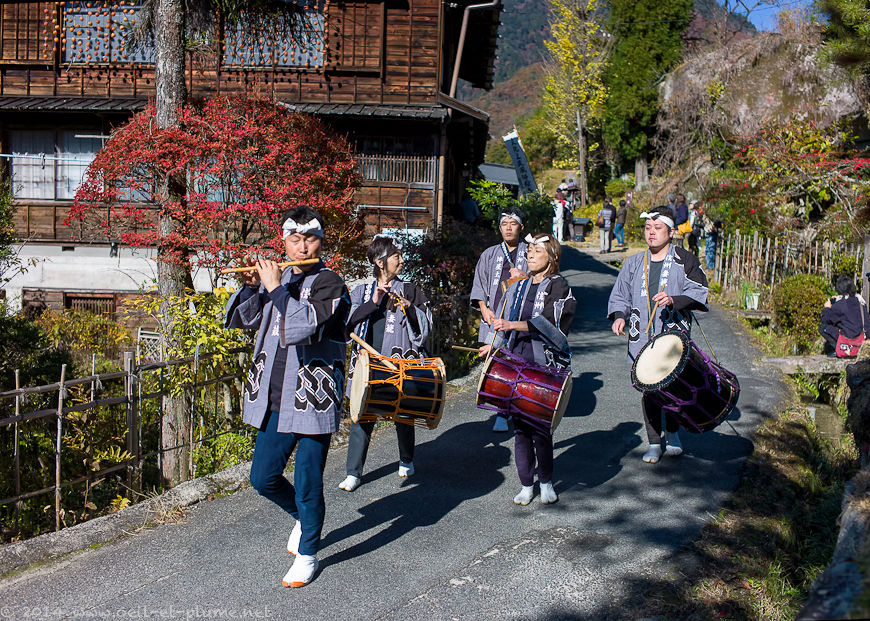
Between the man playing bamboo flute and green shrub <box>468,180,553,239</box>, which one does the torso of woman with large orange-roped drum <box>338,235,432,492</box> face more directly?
the man playing bamboo flute

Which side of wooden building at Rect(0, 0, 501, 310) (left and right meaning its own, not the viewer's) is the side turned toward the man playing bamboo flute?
front

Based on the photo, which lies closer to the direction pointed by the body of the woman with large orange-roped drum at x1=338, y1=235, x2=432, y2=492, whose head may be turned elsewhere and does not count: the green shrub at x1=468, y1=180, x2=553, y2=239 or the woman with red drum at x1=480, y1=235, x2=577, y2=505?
the woman with red drum

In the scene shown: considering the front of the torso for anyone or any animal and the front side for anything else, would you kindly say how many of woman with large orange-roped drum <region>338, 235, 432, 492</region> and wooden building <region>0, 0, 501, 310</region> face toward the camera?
2

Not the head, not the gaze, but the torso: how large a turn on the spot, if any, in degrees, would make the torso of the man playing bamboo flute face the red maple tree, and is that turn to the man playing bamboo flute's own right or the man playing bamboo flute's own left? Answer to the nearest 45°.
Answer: approximately 135° to the man playing bamboo flute's own right

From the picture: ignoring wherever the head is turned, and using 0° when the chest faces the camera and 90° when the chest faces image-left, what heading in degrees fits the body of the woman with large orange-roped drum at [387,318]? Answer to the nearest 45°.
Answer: approximately 0°

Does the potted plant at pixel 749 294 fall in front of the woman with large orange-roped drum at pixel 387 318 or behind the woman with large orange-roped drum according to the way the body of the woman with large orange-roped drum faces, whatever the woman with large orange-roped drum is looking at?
behind

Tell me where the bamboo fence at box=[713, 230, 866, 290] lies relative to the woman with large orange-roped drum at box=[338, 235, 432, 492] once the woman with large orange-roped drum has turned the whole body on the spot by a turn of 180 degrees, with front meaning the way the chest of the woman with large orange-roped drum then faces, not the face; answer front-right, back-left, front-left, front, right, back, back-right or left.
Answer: front-right

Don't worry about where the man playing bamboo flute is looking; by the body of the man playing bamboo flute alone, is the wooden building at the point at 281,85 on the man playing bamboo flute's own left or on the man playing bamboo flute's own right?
on the man playing bamboo flute's own right

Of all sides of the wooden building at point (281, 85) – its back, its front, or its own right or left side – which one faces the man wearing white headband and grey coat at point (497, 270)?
front

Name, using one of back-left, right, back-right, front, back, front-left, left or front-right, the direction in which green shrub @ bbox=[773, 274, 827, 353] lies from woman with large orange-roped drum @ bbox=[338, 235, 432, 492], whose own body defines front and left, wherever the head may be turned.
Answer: back-left

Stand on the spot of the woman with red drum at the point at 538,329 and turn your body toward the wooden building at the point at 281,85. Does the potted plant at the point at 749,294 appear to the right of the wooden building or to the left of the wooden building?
right
